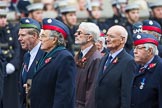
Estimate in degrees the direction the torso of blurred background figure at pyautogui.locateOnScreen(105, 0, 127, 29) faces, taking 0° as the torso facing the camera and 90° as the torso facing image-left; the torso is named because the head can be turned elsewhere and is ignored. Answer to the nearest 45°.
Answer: approximately 315°

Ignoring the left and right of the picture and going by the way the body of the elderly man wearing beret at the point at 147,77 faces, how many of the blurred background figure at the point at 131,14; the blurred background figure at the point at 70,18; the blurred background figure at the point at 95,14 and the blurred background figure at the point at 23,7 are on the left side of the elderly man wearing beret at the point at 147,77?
0

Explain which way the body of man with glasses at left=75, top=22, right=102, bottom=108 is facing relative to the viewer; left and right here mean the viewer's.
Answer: facing the viewer and to the left of the viewer

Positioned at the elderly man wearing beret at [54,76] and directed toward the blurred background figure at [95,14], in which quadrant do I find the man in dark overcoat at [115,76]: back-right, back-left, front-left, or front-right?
front-right

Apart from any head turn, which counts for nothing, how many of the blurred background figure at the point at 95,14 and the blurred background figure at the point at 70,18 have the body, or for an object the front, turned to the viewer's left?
0

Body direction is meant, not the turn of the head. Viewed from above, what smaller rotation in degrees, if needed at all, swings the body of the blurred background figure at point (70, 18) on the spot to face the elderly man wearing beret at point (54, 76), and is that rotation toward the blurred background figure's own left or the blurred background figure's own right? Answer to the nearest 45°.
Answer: approximately 45° to the blurred background figure's own right

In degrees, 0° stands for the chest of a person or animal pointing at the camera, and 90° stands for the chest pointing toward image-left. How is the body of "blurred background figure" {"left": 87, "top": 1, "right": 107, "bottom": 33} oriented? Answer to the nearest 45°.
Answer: approximately 315°

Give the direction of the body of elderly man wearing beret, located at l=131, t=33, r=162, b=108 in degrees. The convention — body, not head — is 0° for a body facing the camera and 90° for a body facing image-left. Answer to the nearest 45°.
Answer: approximately 45°

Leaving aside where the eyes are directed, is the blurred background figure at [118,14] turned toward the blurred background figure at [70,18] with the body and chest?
no

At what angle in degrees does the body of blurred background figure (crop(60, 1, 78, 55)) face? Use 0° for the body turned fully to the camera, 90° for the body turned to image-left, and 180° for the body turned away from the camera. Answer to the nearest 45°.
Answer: approximately 315°

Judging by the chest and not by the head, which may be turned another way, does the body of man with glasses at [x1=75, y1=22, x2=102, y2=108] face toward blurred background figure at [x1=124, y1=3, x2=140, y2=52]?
no

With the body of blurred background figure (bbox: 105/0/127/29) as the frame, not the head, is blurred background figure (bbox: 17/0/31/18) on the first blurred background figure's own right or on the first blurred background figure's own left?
on the first blurred background figure's own right

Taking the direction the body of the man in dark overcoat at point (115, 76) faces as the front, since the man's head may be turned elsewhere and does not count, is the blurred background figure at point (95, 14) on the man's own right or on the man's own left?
on the man's own right

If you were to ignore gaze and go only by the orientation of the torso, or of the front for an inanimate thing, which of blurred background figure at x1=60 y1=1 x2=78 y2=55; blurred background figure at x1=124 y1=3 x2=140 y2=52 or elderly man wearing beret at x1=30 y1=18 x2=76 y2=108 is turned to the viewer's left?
the elderly man wearing beret
